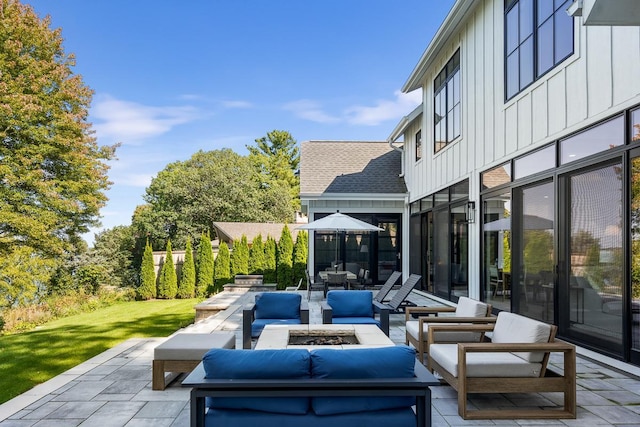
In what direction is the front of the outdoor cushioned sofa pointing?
away from the camera

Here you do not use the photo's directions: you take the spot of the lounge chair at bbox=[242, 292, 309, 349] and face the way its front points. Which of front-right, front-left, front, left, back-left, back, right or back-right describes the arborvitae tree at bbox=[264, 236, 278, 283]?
back

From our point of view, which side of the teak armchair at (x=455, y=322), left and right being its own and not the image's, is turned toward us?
left

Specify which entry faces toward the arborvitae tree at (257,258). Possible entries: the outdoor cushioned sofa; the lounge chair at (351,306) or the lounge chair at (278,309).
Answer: the outdoor cushioned sofa

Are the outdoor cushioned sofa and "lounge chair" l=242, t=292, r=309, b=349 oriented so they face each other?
yes

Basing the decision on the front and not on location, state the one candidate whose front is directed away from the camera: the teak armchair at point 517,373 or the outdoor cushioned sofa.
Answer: the outdoor cushioned sofa

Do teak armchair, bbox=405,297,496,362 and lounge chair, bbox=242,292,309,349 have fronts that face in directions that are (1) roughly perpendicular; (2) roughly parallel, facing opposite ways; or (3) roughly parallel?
roughly perpendicular

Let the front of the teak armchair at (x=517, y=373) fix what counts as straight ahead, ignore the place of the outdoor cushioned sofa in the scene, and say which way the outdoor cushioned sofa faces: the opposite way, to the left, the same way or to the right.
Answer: to the right

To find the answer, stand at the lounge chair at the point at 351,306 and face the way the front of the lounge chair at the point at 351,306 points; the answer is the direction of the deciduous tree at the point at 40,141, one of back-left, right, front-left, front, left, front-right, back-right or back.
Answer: back-right

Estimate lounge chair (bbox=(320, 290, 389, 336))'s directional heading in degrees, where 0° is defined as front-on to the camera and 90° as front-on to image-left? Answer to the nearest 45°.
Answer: approximately 0°

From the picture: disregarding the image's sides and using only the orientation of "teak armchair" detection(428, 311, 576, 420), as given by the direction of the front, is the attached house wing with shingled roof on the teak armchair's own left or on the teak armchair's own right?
on the teak armchair's own right

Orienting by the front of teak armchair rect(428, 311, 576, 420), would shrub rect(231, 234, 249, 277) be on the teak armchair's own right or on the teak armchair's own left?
on the teak armchair's own right

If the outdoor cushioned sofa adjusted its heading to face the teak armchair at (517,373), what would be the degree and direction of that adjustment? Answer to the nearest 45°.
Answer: approximately 45° to its right

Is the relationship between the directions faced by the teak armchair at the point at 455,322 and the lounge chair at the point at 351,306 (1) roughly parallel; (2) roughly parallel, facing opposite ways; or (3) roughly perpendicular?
roughly perpendicular
